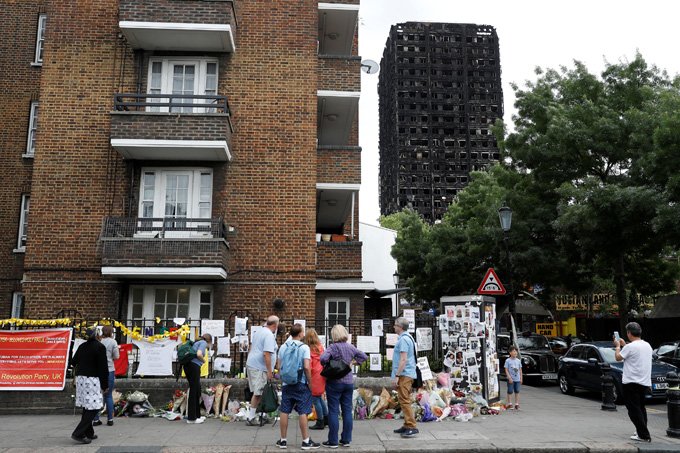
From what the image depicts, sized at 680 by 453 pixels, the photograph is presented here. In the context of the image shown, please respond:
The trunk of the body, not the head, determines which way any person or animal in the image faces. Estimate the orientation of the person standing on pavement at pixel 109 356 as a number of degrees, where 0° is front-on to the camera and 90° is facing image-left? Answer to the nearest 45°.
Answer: approximately 225°

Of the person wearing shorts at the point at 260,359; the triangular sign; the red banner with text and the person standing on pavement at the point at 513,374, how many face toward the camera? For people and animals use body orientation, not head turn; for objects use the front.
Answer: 3

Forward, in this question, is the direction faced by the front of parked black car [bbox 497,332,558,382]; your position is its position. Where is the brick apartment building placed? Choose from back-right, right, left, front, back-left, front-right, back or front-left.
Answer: right

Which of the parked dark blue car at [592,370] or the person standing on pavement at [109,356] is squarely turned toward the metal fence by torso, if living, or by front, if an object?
the person standing on pavement

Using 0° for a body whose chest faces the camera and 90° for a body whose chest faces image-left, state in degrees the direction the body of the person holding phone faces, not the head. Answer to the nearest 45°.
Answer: approximately 135°

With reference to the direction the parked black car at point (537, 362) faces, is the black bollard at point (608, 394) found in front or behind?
in front

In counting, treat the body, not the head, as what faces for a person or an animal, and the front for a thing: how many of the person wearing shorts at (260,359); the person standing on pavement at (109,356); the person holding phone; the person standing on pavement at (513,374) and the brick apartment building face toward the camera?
2

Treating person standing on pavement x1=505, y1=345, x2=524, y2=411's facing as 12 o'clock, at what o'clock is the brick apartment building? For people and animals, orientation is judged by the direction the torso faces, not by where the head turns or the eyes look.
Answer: The brick apartment building is roughly at 3 o'clock from the person standing on pavement.

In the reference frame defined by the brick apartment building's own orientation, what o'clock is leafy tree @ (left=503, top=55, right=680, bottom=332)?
The leafy tree is roughly at 9 o'clock from the brick apartment building.

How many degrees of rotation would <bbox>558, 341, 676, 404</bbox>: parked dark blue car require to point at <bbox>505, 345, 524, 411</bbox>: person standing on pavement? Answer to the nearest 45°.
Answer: approximately 45° to its right

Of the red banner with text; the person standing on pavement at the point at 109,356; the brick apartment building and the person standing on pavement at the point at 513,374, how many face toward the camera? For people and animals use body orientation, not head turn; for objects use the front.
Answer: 3
